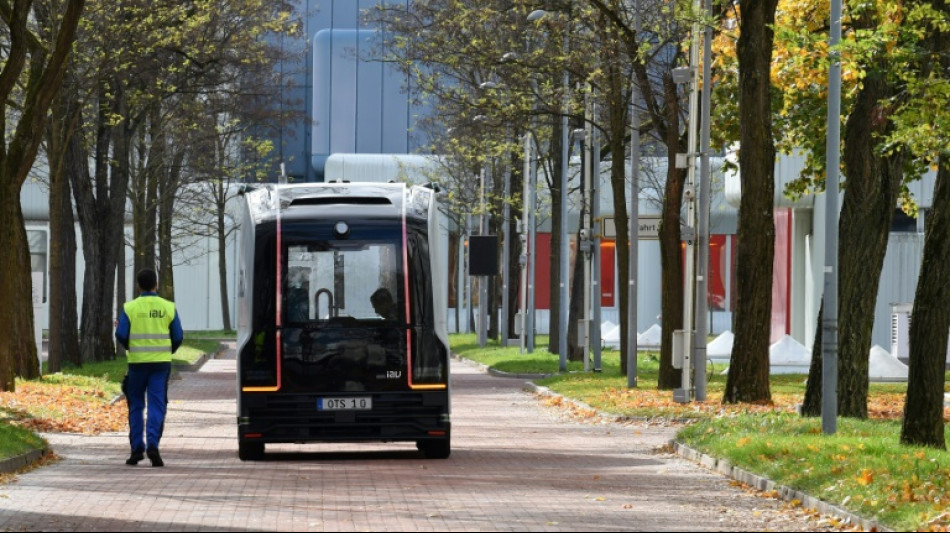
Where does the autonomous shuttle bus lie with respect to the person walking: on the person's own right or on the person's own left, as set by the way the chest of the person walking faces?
on the person's own right

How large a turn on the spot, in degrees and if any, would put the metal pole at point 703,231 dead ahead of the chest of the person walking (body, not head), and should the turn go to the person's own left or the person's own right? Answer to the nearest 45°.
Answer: approximately 45° to the person's own right

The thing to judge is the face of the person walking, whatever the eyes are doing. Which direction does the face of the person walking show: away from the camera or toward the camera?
away from the camera

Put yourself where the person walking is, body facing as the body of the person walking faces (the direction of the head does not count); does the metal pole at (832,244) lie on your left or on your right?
on your right

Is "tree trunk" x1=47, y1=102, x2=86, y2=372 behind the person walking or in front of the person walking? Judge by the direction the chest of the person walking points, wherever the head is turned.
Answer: in front

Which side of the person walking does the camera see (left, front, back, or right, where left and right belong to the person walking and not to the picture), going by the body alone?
back

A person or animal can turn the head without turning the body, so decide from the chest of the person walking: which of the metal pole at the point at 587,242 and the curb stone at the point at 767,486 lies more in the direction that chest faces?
the metal pole

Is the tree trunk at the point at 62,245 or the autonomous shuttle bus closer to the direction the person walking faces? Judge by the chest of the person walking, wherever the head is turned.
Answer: the tree trunk
